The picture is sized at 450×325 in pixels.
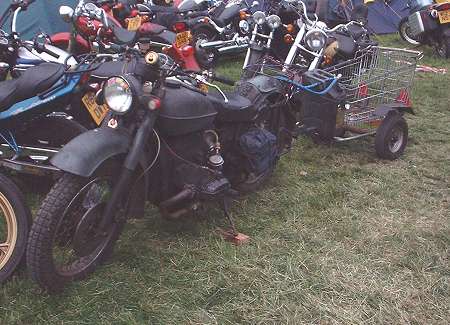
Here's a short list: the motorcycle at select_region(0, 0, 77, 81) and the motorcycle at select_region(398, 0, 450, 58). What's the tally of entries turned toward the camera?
0

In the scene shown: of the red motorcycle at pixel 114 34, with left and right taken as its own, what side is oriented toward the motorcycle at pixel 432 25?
back

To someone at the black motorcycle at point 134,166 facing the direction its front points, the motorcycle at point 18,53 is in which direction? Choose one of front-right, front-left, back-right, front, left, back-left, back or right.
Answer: right

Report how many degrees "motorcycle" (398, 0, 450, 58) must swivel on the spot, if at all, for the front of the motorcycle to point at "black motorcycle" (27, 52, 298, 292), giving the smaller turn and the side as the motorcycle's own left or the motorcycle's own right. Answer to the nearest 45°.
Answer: approximately 135° to the motorcycle's own left

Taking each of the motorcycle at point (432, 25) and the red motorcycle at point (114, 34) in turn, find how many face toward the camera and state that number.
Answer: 0

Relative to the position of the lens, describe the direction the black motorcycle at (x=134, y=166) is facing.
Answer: facing the viewer and to the left of the viewer

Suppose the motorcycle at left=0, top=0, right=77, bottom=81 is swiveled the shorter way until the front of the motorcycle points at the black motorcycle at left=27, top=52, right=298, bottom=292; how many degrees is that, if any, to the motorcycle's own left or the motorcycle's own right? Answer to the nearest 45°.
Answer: approximately 90° to the motorcycle's own left

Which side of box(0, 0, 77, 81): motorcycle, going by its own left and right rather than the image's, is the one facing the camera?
left

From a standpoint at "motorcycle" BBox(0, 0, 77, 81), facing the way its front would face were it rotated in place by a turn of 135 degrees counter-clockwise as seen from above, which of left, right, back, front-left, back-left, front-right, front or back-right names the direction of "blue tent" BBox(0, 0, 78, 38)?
back-left

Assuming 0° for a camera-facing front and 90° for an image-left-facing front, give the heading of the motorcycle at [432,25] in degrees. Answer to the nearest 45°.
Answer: approximately 135°
